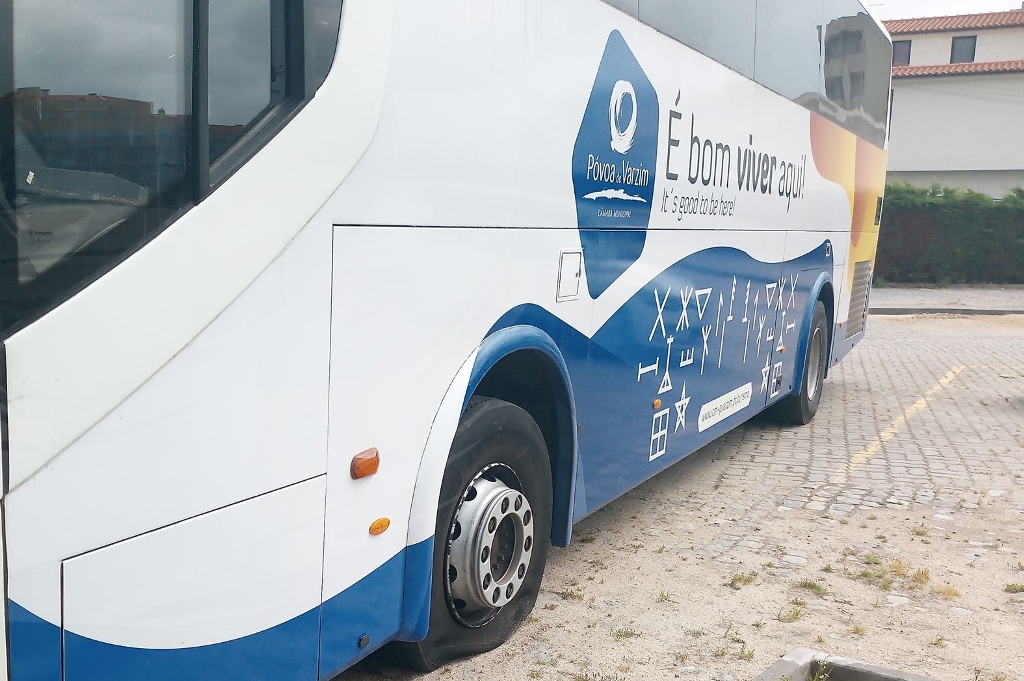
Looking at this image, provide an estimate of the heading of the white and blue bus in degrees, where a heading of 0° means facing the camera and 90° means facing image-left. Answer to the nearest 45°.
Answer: approximately 45°

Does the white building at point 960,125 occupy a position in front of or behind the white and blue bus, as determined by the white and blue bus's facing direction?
behind

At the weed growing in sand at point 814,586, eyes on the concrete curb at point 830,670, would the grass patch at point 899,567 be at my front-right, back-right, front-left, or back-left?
back-left

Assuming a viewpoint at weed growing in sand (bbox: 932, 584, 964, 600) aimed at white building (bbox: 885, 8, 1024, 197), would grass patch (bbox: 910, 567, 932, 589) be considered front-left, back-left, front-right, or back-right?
front-left

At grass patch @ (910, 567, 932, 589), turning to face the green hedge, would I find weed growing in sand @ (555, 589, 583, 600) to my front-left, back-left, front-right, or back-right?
back-left
